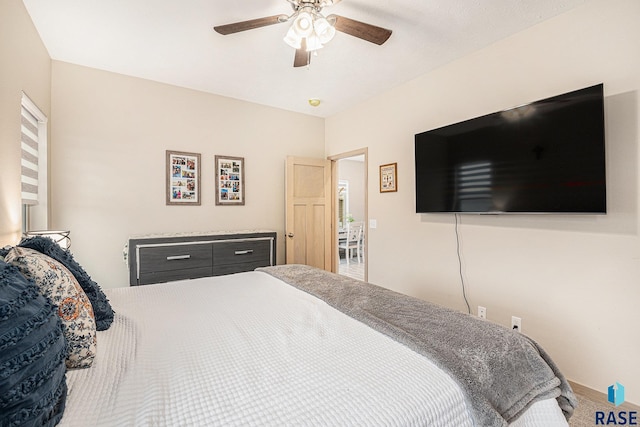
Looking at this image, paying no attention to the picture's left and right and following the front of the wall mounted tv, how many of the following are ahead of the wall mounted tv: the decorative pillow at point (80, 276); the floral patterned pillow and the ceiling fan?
3

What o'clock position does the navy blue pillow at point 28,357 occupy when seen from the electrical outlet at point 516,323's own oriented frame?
The navy blue pillow is roughly at 11 o'clock from the electrical outlet.

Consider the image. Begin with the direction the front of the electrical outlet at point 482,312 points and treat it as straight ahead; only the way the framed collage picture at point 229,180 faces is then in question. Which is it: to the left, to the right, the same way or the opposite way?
to the left

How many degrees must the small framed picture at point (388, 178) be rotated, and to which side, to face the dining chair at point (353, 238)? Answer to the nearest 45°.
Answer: approximately 135° to its right

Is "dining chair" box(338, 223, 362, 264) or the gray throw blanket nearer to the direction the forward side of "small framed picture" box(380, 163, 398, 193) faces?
the gray throw blanket

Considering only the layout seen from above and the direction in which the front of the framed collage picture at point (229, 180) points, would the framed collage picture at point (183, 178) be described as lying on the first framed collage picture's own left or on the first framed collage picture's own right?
on the first framed collage picture's own right

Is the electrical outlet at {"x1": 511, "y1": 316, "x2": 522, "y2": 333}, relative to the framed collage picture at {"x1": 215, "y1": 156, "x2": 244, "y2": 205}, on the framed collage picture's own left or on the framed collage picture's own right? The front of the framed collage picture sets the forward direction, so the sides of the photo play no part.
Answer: on the framed collage picture's own left

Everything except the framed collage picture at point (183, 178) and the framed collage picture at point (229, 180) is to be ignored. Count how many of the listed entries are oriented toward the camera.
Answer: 2
